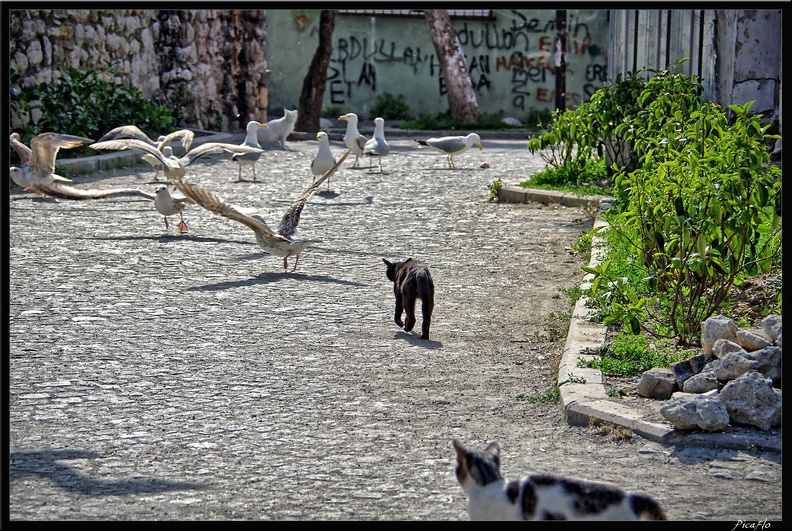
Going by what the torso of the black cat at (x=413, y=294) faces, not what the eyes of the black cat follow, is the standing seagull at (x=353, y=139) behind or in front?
in front

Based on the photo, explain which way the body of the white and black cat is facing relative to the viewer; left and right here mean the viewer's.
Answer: facing to the left of the viewer

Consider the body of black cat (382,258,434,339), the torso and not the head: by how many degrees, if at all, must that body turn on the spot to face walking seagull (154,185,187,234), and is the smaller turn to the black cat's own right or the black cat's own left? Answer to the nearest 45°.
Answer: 0° — it already faces it

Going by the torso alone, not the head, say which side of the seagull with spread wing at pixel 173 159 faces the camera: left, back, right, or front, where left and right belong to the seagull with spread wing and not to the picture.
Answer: back

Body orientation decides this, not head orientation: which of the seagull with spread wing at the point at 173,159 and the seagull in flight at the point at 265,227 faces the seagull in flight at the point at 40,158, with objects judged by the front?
the seagull in flight at the point at 265,227

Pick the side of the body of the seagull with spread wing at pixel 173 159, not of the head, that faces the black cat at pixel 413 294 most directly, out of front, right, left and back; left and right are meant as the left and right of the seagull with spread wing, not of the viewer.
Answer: back

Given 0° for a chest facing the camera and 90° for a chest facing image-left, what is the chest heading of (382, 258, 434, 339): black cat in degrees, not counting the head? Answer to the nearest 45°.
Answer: approximately 135°

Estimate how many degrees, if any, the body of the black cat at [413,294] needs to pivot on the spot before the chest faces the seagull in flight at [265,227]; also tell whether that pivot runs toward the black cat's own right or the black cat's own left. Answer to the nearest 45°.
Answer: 0° — it already faces it

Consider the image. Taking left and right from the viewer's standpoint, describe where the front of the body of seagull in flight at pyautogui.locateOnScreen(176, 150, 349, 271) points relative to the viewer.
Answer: facing away from the viewer and to the left of the viewer

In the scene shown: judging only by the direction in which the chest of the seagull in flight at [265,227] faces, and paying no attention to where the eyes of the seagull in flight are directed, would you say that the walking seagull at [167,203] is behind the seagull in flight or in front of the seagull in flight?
in front

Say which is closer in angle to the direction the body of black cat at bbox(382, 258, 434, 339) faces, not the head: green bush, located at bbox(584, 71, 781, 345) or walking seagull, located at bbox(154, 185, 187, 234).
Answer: the walking seagull

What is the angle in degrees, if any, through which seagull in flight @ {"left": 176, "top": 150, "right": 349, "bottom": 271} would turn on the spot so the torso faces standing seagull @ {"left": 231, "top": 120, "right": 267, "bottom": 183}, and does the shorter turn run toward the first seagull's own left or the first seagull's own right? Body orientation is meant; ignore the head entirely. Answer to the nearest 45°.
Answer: approximately 45° to the first seagull's own right

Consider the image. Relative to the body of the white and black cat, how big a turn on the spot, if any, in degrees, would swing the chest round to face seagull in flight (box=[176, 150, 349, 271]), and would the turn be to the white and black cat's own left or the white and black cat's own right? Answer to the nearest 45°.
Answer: approximately 45° to the white and black cat's own right

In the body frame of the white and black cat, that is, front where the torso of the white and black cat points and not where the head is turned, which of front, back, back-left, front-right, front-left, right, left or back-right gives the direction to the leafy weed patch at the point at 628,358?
right

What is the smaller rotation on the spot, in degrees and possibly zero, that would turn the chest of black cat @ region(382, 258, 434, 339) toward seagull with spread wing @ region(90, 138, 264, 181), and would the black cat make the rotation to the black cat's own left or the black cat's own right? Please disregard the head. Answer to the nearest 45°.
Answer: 0° — it already faces it
